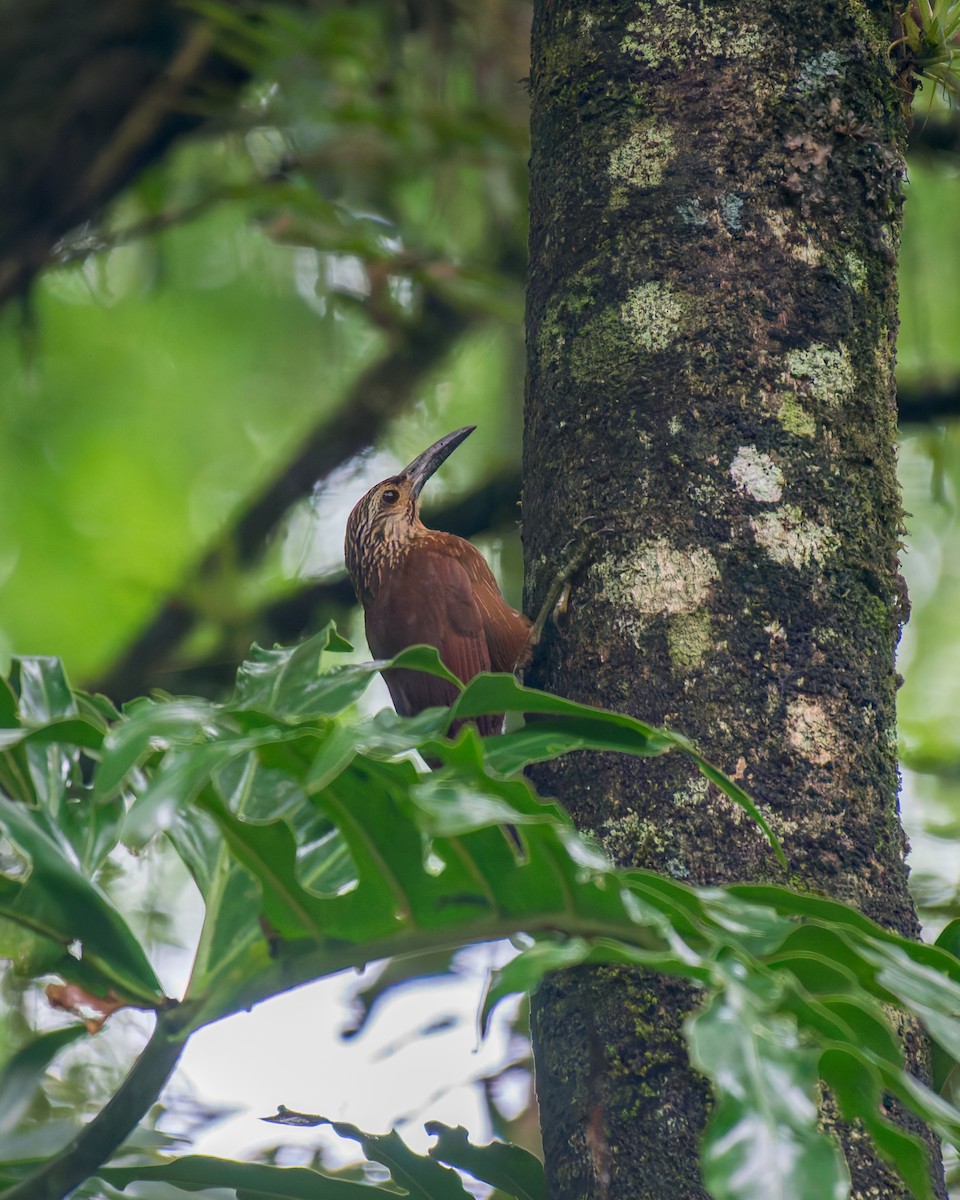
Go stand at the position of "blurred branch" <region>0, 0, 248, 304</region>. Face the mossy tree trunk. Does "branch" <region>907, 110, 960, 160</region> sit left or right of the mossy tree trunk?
left

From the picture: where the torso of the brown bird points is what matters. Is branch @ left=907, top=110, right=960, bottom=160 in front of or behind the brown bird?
in front

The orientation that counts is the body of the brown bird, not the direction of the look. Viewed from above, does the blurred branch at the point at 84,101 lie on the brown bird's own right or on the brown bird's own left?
on the brown bird's own left

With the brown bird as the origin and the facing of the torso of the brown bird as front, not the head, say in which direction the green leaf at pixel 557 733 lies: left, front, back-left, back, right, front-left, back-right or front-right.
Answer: right

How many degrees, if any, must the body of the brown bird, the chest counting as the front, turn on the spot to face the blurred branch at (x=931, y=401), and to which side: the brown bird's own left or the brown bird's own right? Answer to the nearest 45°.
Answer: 0° — it already faces it

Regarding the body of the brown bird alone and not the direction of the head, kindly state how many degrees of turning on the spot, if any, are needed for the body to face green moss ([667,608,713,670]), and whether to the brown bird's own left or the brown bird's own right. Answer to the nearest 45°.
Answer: approximately 90° to the brown bird's own right

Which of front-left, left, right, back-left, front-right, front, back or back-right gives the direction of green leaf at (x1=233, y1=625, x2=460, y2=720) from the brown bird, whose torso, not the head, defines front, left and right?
right

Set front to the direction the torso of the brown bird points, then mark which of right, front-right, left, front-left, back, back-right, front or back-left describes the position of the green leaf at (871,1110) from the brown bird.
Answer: right

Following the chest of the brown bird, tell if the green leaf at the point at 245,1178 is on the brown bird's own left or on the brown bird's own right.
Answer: on the brown bird's own right

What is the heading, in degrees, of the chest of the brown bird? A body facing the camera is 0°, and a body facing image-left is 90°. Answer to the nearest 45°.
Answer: approximately 270°

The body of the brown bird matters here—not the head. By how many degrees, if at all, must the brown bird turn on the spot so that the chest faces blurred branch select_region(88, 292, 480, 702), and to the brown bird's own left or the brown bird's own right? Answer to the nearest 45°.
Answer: approximately 90° to the brown bird's own left
